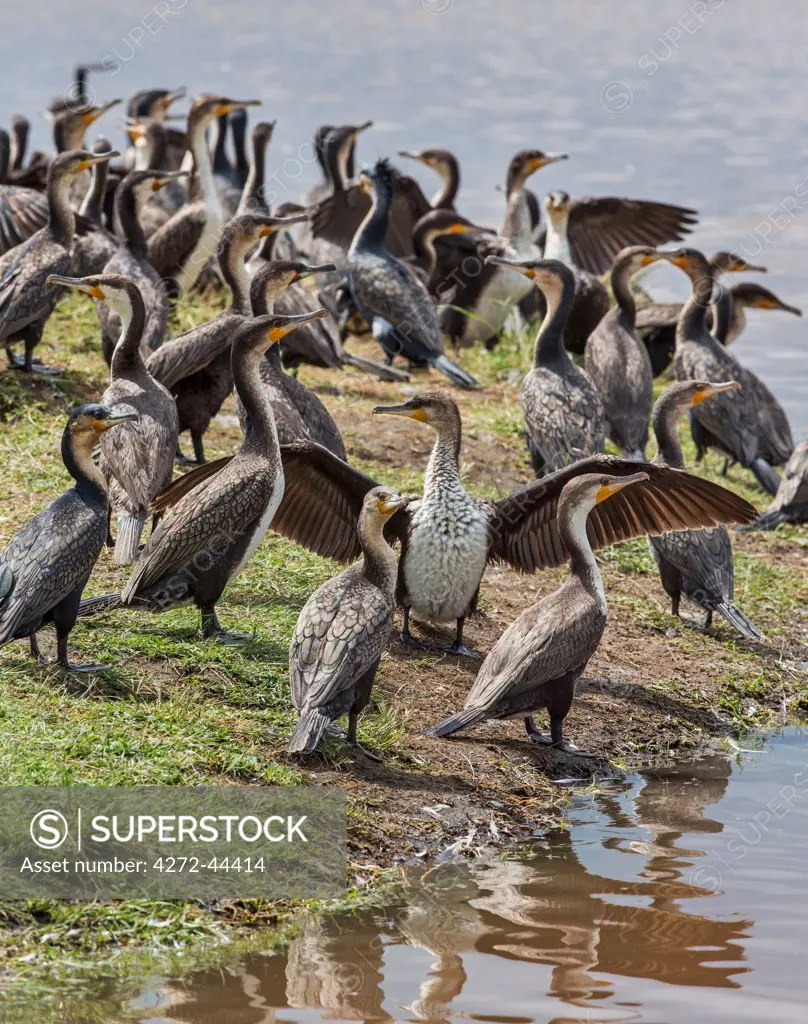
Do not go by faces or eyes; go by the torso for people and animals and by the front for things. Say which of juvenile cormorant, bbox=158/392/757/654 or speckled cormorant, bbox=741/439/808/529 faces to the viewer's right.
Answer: the speckled cormorant

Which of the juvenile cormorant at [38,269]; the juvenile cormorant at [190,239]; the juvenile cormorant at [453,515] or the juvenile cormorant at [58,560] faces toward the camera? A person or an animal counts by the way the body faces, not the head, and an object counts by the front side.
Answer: the juvenile cormorant at [453,515]

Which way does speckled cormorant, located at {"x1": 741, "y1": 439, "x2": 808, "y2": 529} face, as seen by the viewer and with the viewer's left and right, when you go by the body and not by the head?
facing to the right of the viewer

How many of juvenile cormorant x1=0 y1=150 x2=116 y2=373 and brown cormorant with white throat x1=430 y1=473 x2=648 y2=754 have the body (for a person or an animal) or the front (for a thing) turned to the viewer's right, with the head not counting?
2

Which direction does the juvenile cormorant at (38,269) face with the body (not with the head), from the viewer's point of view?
to the viewer's right

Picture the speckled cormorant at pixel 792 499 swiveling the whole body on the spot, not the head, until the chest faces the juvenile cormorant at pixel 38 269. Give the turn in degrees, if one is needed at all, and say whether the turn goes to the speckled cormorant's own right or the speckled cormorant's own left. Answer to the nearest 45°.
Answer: approximately 180°

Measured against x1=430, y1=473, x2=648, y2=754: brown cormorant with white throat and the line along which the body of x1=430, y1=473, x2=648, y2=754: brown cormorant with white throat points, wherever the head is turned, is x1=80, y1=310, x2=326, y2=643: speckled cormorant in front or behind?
behind

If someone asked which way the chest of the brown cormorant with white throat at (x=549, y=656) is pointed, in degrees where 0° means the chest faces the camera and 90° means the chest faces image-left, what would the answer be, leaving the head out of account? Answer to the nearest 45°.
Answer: approximately 270°
